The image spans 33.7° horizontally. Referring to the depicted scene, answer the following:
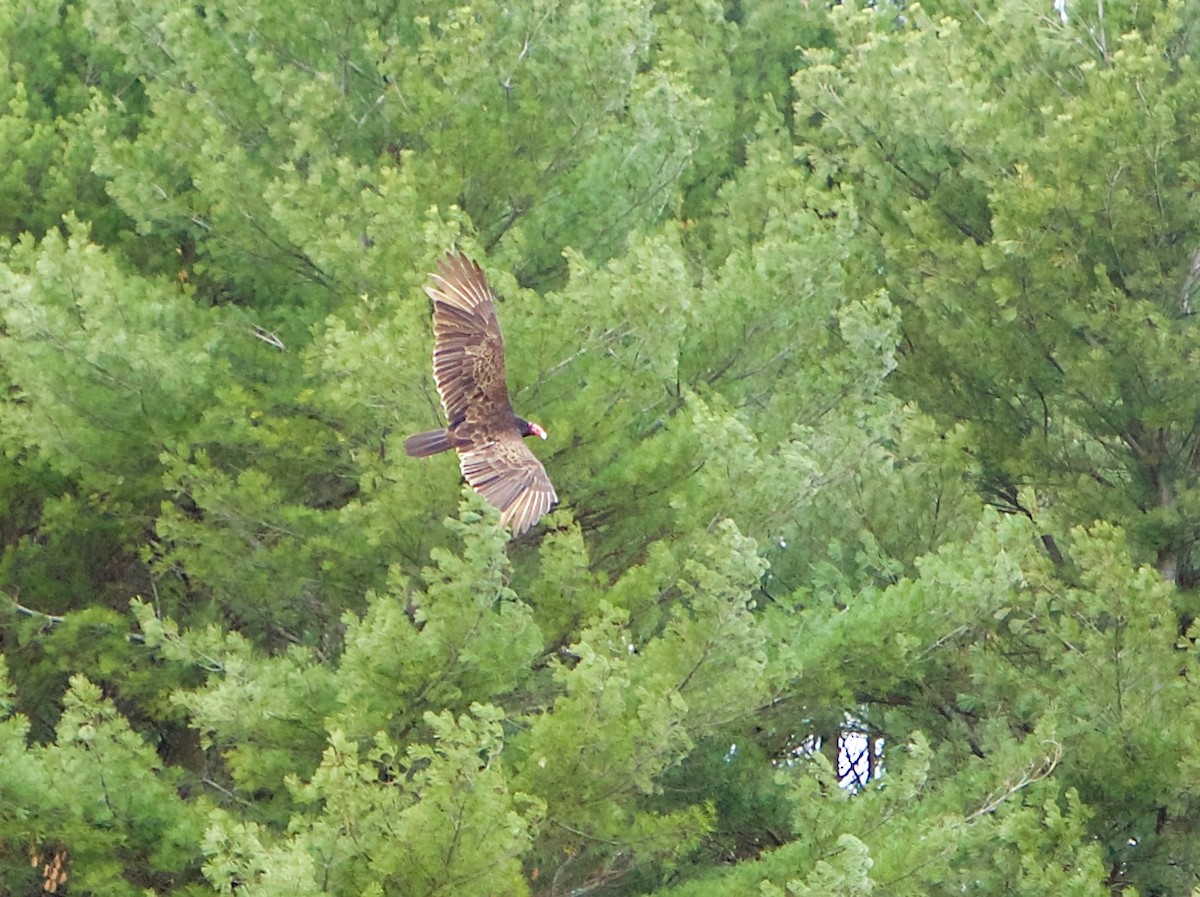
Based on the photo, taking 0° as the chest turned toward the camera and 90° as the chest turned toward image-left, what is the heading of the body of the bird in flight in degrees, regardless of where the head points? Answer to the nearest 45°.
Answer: approximately 270°
